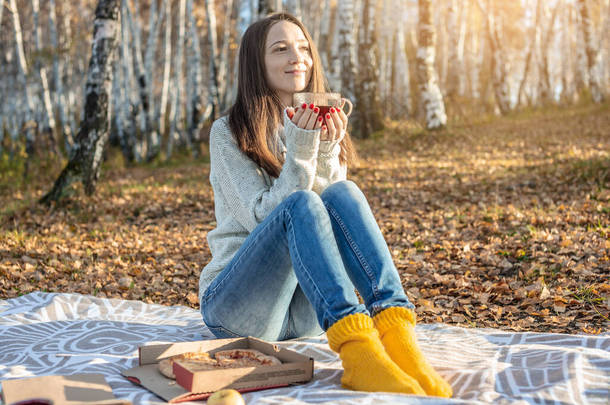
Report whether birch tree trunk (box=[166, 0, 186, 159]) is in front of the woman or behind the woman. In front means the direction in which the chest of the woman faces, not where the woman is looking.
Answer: behind

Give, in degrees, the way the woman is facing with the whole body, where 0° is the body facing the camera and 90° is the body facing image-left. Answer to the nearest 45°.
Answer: approximately 315°

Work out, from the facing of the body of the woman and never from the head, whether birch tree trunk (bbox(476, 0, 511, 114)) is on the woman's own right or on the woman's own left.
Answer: on the woman's own left

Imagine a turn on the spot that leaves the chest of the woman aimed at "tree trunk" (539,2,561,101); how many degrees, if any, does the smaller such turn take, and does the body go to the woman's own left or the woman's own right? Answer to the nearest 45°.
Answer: approximately 135° to the woman's own left

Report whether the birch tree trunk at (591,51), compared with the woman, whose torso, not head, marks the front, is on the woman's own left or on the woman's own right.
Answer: on the woman's own left

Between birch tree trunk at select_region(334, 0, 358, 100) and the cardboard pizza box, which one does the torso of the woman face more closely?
the cardboard pizza box

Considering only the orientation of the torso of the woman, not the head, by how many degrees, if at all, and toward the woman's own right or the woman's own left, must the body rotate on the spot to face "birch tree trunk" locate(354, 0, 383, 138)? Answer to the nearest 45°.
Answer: approximately 135° to the woman's own left

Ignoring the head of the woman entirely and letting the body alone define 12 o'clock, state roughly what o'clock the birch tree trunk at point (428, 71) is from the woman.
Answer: The birch tree trunk is roughly at 8 o'clock from the woman.

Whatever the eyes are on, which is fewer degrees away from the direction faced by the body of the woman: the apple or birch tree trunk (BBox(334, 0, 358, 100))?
the apple

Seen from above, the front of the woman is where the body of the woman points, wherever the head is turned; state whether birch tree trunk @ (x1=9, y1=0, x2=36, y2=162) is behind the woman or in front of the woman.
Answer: behind

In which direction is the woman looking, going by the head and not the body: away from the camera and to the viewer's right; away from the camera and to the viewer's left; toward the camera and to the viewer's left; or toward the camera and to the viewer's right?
toward the camera and to the viewer's right
